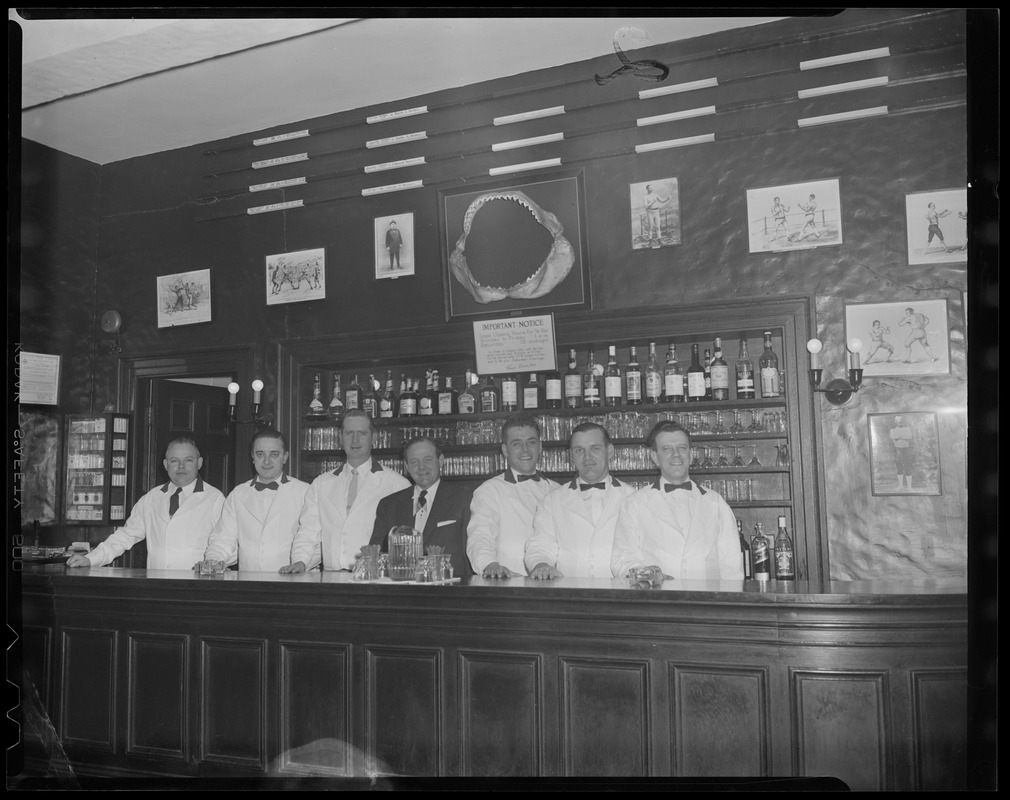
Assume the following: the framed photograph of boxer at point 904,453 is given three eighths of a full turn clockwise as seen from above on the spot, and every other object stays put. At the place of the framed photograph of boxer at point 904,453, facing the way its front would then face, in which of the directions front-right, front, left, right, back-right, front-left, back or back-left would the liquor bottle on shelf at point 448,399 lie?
front-left

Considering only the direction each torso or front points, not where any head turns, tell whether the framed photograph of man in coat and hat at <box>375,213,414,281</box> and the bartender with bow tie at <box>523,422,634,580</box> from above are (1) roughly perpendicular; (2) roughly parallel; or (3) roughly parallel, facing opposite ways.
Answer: roughly parallel

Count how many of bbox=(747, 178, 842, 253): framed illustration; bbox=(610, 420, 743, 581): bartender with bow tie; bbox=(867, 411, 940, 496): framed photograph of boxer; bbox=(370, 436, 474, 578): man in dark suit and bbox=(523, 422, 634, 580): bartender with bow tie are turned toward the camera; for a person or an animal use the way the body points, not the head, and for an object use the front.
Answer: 5

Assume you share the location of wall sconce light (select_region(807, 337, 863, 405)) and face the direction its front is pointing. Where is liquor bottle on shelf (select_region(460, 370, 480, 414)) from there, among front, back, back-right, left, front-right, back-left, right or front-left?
right

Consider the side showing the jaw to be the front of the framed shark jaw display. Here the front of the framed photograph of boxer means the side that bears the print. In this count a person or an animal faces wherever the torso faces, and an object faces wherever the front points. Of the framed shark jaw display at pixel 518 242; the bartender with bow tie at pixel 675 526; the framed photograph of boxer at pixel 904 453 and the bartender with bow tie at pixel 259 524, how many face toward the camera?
4

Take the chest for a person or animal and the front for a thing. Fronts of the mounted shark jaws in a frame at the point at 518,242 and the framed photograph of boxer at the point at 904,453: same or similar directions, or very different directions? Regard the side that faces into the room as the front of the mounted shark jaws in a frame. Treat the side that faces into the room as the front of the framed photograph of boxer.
same or similar directions

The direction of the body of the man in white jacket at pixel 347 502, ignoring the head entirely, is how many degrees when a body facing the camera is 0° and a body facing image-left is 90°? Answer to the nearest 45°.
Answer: approximately 0°

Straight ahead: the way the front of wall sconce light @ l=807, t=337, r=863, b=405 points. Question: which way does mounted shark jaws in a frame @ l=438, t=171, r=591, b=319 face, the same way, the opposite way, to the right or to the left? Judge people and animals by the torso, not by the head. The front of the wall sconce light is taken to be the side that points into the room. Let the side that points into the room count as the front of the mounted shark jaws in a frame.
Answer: the same way

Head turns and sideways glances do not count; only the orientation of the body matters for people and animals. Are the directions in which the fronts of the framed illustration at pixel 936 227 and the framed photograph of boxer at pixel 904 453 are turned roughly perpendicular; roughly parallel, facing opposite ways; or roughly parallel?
roughly parallel

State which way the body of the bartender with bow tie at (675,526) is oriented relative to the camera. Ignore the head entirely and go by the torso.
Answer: toward the camera

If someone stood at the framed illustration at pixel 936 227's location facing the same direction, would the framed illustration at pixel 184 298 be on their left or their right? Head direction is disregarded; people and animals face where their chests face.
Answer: on their right

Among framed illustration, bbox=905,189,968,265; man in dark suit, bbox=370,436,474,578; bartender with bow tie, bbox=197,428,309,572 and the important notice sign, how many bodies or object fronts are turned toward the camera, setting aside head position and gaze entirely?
4

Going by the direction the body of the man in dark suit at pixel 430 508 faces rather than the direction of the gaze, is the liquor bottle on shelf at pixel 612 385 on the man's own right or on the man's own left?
on the man's own left

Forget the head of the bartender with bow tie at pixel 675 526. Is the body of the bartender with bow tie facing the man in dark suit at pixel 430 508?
no

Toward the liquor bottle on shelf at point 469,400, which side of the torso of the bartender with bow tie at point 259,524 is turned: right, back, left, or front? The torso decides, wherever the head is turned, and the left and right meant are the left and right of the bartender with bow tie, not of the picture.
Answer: left

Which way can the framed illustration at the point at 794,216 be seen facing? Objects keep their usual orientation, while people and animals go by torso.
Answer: toward the camera

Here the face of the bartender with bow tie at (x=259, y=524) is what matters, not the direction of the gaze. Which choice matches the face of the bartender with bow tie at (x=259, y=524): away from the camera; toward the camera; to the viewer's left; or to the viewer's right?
toward the camera

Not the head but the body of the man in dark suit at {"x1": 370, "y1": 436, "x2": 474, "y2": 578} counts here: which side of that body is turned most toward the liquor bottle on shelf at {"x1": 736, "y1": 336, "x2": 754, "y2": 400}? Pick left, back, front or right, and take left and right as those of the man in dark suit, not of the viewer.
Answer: left

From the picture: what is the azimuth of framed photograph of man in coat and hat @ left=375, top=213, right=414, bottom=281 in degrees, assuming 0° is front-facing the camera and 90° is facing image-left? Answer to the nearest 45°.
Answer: approximately 0°
